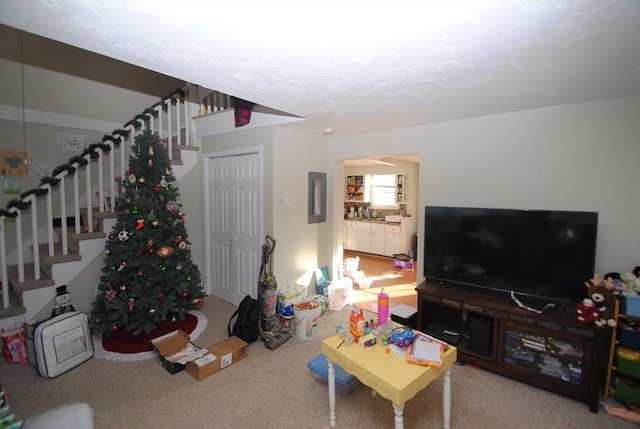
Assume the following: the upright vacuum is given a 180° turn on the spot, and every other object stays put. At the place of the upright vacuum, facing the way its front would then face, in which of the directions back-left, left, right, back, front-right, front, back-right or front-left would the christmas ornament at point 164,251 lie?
front-left

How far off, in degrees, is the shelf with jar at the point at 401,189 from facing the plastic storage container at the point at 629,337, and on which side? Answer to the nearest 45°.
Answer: approximately 45° to its left

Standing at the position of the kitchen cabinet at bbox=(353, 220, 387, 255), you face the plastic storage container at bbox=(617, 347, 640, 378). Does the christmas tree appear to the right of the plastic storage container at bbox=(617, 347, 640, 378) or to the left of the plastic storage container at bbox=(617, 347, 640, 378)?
right

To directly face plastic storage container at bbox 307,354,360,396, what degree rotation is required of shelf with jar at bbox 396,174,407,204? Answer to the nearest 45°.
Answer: approximately 45° to its left

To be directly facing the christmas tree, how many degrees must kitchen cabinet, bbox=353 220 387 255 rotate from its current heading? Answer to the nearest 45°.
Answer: approximately 45° to its right

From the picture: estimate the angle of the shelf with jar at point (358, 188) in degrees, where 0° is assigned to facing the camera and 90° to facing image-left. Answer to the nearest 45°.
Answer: approximately 45°
